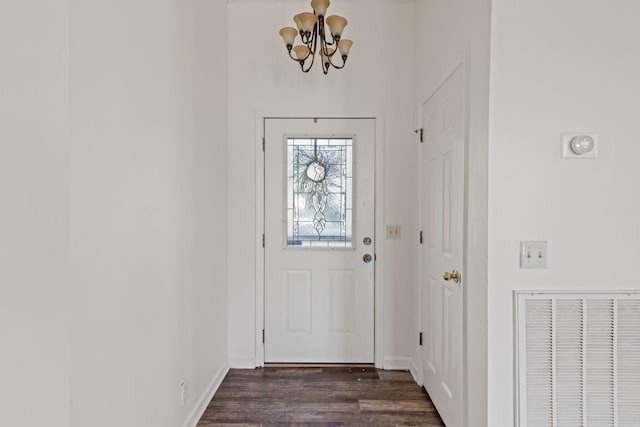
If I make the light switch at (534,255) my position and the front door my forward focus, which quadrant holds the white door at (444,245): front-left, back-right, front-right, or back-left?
front-right

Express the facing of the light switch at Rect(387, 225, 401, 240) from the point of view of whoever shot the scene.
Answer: facing the viewer

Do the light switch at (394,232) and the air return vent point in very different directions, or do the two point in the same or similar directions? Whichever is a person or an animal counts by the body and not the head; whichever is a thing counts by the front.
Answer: same or similar directions

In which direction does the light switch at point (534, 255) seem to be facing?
toward the camera

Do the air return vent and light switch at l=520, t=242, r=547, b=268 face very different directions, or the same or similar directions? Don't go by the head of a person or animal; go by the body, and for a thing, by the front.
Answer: same or similar directions

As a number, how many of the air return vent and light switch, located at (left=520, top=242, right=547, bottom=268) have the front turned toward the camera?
2

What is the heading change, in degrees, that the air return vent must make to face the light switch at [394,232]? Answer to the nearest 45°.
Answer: approximately 135° to its right

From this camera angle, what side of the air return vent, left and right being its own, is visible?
front

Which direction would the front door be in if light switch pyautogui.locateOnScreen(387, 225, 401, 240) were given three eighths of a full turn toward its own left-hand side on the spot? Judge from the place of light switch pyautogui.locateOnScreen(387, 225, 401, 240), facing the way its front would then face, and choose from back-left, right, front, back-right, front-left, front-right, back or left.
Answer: back-left
